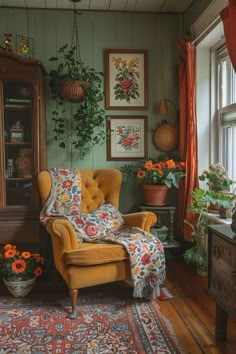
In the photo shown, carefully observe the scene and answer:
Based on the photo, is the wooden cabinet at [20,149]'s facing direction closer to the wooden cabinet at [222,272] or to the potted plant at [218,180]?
the wooden cabinet

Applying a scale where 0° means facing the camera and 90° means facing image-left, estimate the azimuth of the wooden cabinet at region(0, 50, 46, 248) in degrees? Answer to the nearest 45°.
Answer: approximately 0°

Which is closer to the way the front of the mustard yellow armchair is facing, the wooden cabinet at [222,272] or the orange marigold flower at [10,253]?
the wooden cabinet

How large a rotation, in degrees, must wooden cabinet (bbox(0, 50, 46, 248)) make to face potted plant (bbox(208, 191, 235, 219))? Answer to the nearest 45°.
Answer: approximately 45° to its left

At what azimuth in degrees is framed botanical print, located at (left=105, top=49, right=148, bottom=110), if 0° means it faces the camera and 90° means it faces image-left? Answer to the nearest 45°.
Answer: approximately 0°

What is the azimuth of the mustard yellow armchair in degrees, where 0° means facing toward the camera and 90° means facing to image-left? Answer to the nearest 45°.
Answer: approximately 315°

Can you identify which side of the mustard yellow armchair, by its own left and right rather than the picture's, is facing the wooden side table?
left

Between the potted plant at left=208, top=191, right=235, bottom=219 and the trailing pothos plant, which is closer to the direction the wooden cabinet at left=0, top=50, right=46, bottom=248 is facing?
the potted plant

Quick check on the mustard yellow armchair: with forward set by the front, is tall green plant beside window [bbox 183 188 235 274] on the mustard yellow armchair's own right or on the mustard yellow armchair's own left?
on the mustard yellow armchair's own left

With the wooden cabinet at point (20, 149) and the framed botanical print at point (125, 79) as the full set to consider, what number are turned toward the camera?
2
